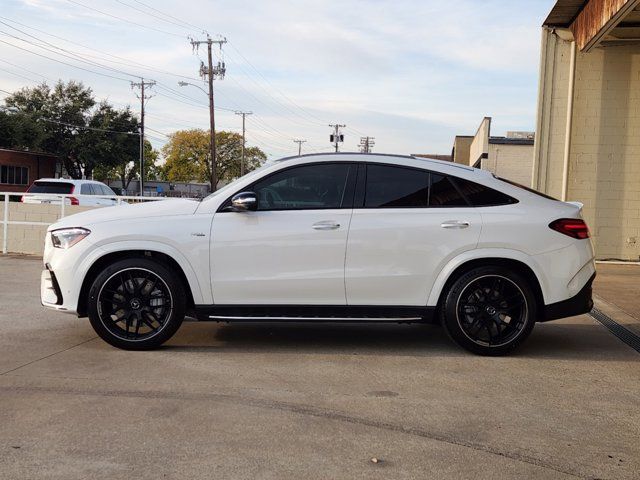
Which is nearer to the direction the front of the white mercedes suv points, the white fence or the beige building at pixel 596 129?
the white fence

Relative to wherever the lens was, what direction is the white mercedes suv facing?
facing to the left of the viewer

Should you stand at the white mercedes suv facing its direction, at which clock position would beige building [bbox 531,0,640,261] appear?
The beige building is roughly at 4 o'clock from the white mercedes suv.

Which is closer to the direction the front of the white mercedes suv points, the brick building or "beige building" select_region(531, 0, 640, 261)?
the brick building

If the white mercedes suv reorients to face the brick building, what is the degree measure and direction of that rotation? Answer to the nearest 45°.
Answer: approximately 45° to its right

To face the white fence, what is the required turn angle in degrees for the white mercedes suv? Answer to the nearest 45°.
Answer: approximately 45° to its right
